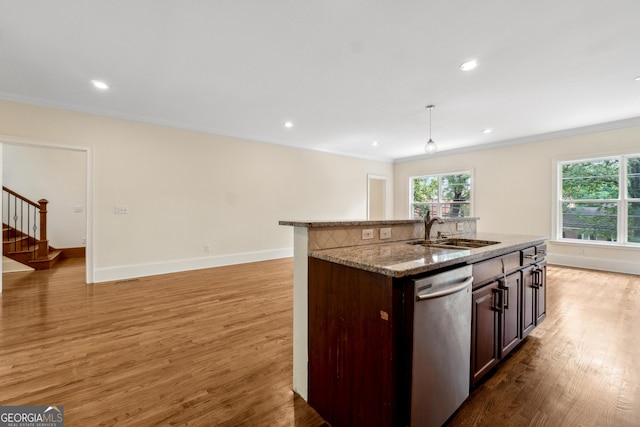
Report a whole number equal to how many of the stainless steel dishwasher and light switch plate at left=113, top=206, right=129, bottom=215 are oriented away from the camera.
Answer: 0

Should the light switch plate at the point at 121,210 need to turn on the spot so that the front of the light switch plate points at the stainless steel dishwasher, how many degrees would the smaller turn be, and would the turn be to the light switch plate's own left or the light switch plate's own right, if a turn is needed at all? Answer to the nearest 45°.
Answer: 0° — it already faces it

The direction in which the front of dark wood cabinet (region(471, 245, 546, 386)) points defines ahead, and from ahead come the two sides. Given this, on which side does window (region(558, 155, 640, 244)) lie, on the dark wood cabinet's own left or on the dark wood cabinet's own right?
on the dark wood cabinet's own left

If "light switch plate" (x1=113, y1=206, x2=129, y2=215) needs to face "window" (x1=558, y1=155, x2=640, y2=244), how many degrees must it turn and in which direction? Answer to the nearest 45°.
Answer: approximately 45° to its left

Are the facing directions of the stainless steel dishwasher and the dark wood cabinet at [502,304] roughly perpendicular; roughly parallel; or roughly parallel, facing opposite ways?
roughly parallel

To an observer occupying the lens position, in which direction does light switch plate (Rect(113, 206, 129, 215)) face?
facing the viewer

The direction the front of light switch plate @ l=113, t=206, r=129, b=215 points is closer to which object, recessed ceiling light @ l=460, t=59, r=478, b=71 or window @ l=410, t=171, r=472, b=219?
the recessed ceiling light

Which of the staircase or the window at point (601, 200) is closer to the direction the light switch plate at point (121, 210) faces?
the window

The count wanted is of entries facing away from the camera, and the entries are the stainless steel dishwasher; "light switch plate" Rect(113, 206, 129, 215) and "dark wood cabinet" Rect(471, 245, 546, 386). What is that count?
0

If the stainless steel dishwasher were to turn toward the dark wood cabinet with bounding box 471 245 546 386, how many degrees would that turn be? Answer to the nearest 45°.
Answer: approximately 90° to its left

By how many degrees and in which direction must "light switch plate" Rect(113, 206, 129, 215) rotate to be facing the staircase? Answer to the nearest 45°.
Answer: approximately 135° to its right

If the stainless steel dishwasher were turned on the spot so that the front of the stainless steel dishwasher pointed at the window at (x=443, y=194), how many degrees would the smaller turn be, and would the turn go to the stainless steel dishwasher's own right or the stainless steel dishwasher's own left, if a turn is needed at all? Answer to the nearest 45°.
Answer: approximately 135° to the stainless steel dishwasher's own left
